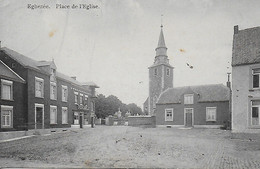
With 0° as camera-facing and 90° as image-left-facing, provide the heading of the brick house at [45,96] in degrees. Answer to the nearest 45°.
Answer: approximately 315°

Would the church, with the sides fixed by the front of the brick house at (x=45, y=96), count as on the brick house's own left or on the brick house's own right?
on the brick house's own left

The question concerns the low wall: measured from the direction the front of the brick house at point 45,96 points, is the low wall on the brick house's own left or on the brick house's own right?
on the brick house's own left
